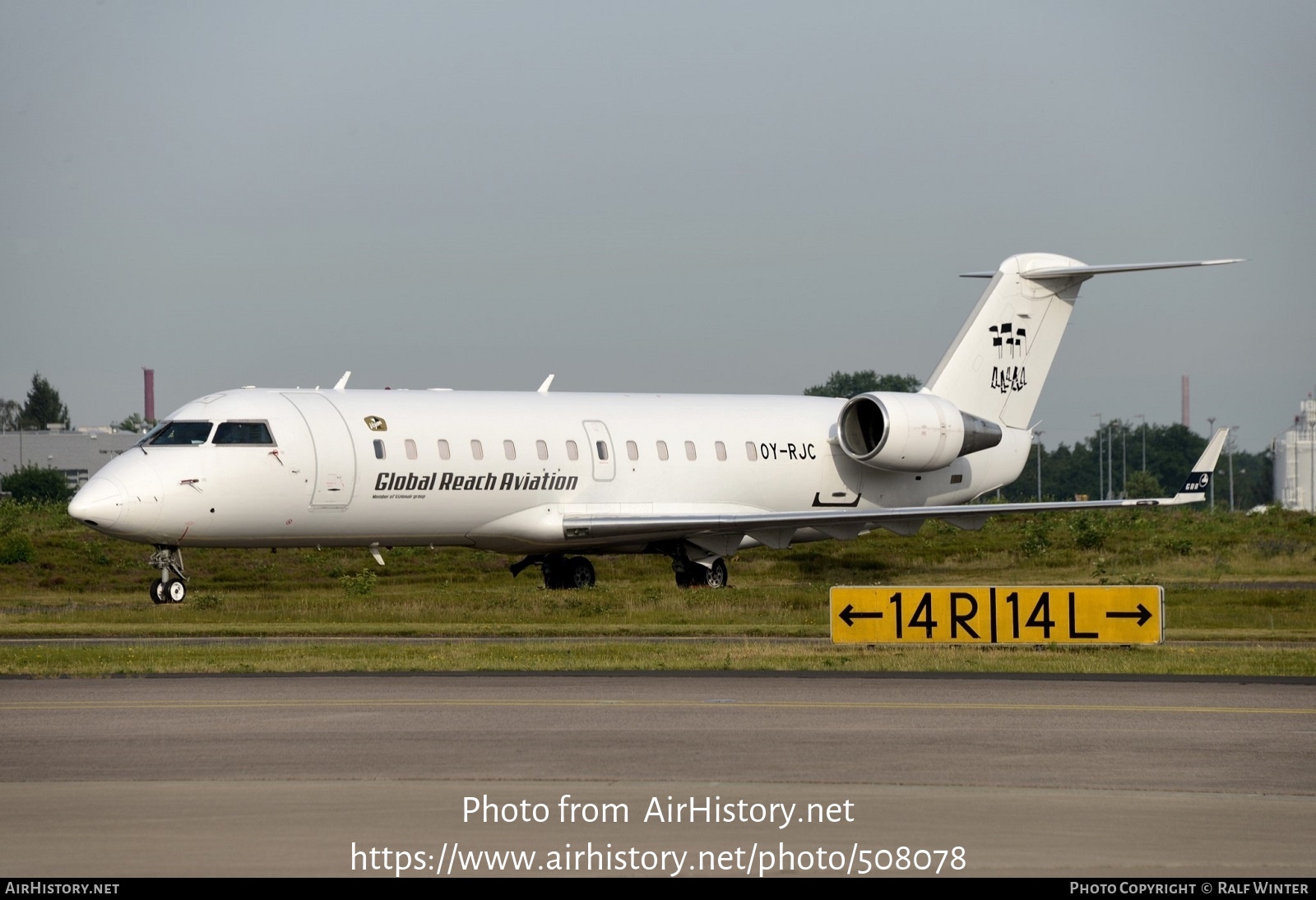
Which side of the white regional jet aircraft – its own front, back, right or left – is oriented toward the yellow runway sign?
left

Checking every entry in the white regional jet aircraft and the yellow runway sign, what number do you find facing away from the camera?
0

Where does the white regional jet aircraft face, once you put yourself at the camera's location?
facing the viewer and to the left of the viewer

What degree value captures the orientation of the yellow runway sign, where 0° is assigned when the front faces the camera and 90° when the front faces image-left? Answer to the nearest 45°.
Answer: approximately 0°

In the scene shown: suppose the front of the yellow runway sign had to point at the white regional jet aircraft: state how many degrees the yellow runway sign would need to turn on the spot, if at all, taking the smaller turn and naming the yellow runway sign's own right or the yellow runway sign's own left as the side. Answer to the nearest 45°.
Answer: approximately 135° to the yellow runway sign's own right
